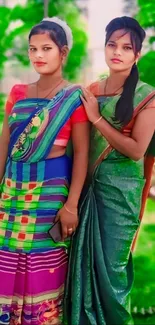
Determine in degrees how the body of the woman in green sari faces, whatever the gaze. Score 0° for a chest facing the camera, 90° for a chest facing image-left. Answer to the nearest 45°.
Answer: approximately 45°

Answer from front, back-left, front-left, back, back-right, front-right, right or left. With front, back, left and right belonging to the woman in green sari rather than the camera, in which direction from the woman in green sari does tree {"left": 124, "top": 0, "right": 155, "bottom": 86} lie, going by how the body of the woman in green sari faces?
back-right

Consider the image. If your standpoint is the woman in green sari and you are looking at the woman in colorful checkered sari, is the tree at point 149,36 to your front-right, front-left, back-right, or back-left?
back-right
